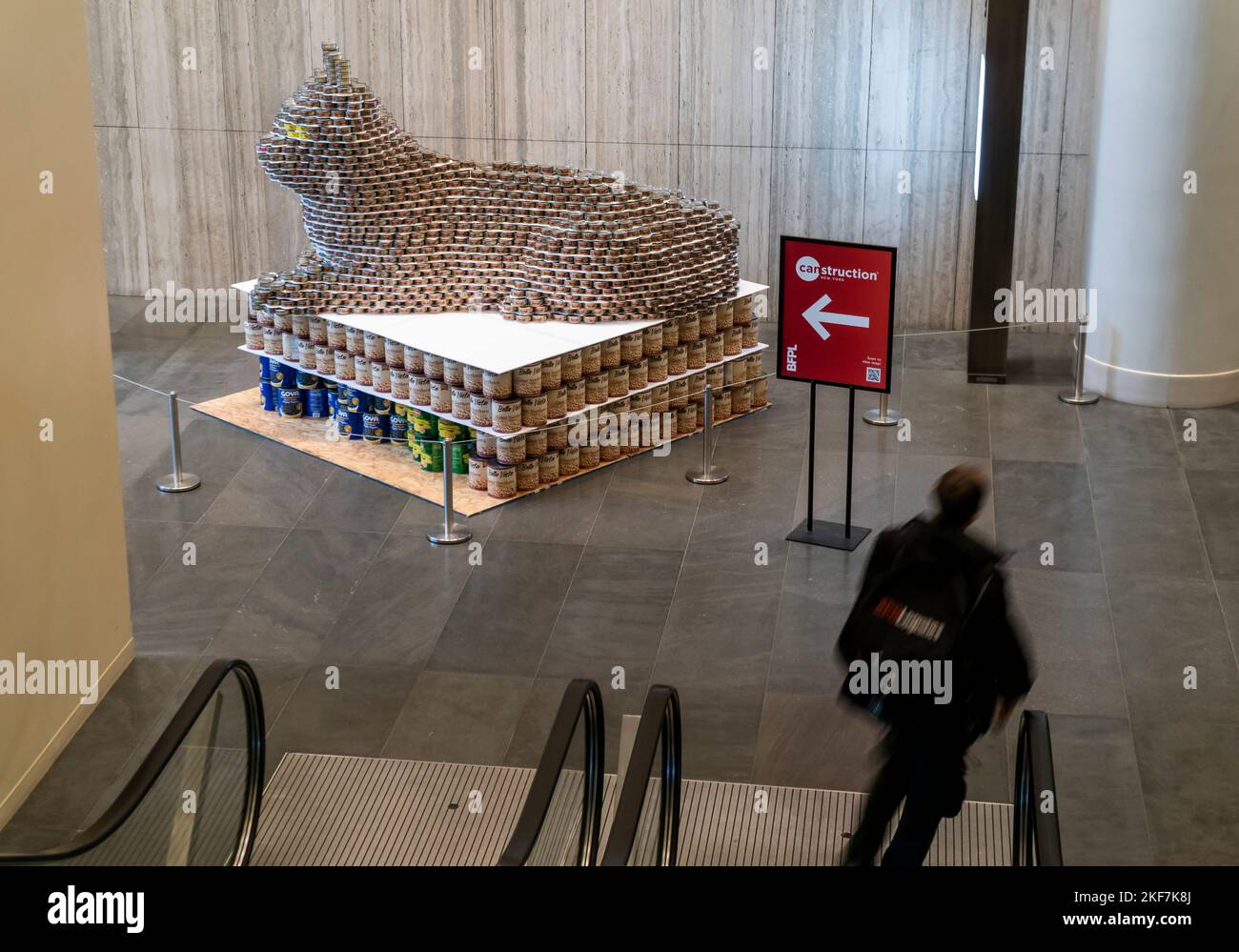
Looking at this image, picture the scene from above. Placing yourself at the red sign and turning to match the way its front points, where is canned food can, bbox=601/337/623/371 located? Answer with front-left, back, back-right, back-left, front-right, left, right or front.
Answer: back-right

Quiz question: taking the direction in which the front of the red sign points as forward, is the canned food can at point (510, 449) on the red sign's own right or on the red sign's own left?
on the red sign's own right

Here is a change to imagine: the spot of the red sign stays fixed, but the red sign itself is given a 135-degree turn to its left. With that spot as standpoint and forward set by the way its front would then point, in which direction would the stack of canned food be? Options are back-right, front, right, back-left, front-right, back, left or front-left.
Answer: left

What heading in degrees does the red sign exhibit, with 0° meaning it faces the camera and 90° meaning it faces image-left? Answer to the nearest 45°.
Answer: approximately 0°

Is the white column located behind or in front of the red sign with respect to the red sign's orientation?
behind

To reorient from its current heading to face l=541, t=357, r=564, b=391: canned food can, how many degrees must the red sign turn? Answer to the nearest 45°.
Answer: approximately 135° to its right

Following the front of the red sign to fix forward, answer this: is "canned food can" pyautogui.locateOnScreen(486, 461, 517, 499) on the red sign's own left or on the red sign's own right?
on the red sign's own right

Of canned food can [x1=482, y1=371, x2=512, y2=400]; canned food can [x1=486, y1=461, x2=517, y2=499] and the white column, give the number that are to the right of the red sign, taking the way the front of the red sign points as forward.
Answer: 2

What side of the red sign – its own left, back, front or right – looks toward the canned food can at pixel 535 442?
right

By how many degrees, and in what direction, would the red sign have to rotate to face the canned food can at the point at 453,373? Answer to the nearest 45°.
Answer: approximately 90° to its right

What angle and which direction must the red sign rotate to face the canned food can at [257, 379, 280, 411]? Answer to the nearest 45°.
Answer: approximately 135° to its right
